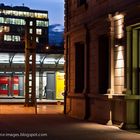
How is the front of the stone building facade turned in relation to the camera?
facing the viewer and to the left of the viewer
